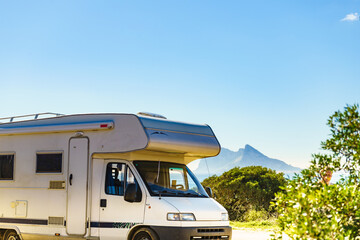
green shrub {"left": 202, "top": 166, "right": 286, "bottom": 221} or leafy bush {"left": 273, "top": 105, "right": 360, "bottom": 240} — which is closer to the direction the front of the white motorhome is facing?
the leafy bush

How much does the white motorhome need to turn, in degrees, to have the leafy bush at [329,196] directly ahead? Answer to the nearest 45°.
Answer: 0° — it already faces it

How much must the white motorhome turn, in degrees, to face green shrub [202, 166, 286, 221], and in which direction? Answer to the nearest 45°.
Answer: approximately 90° to its left

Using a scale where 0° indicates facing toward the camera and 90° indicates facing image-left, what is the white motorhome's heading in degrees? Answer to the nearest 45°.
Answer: approximately 315°
